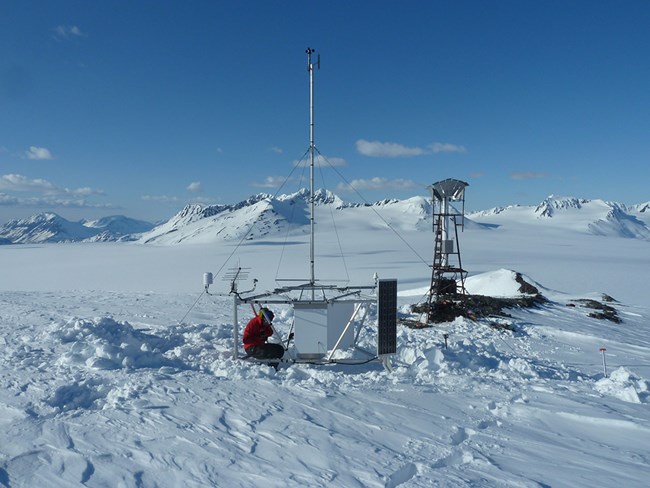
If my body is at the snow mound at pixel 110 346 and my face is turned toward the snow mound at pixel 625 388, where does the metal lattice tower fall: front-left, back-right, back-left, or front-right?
front-left

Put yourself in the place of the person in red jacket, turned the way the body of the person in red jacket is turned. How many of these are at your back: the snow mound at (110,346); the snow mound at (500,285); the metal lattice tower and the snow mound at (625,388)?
1

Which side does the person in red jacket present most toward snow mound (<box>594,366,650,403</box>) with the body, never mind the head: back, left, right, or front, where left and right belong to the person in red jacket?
front

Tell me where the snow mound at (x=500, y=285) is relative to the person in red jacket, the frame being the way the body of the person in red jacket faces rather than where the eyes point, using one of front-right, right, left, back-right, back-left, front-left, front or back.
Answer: front-left

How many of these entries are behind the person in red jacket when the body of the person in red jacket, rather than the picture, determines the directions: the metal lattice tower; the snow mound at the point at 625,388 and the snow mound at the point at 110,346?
1

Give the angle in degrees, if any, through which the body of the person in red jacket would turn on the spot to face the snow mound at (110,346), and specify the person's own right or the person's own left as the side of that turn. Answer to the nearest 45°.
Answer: approximately 180°

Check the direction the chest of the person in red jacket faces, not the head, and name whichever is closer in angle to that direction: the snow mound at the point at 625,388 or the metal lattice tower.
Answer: the snow mound

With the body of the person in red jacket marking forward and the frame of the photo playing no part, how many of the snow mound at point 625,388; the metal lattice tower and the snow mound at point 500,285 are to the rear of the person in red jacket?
0

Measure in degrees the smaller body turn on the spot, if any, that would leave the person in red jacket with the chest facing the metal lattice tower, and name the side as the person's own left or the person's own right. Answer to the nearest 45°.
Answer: approximately 45° to the person's own left

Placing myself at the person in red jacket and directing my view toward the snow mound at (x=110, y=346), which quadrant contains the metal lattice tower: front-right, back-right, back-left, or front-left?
back-right

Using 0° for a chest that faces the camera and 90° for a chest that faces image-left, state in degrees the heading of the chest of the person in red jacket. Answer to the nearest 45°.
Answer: approximately 270°
